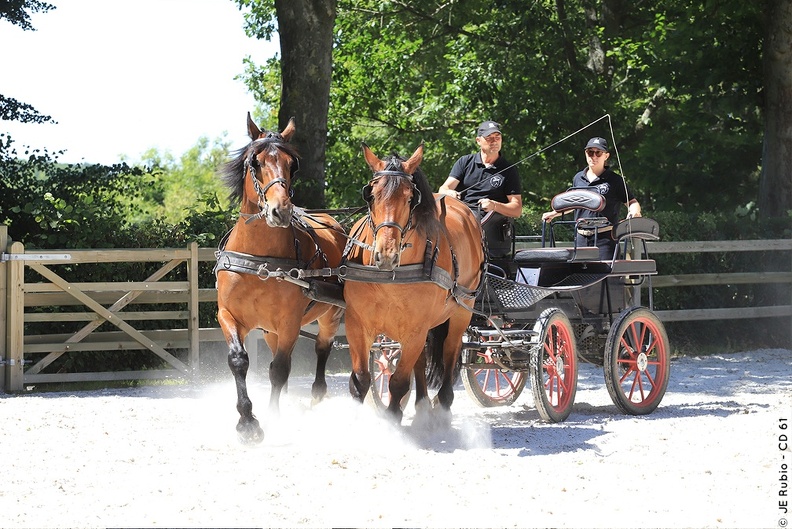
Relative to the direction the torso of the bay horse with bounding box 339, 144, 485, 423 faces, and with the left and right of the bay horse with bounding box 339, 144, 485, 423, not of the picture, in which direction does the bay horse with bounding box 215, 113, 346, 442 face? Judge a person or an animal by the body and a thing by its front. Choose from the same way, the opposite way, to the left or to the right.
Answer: the same way

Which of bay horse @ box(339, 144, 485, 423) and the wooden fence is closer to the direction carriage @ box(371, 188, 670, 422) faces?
the bay horse

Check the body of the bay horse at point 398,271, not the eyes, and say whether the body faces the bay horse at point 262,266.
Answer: no

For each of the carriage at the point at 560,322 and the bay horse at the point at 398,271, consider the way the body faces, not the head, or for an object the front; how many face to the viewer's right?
0

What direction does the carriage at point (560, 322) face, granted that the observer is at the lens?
facing the viewer and to the left of the viewer

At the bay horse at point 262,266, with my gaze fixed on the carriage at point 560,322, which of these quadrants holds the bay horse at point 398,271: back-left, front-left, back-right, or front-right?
front-right

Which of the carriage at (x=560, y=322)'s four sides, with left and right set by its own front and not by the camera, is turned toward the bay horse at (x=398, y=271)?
front

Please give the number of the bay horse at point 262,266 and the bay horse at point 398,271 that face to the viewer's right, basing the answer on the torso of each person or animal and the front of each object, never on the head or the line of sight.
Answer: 0

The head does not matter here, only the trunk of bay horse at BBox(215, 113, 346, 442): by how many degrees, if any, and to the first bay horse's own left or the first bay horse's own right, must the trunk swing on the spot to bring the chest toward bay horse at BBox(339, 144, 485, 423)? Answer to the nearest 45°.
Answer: approximately 135° to the first bay horse's own left

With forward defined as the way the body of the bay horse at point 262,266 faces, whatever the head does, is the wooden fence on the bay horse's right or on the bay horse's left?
on the bay horse's right

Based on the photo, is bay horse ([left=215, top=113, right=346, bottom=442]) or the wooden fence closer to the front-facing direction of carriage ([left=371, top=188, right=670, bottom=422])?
the bay horse

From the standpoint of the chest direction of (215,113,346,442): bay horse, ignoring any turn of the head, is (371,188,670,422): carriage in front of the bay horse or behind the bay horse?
behind

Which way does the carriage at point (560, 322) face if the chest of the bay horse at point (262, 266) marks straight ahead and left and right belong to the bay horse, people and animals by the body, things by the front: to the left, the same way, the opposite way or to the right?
the same way

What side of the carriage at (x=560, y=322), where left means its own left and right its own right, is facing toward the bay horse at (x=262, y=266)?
front

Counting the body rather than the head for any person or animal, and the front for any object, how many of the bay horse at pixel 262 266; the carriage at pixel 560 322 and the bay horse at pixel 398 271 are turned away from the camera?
0

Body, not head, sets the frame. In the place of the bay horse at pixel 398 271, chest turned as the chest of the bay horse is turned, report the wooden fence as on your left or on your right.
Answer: on your right

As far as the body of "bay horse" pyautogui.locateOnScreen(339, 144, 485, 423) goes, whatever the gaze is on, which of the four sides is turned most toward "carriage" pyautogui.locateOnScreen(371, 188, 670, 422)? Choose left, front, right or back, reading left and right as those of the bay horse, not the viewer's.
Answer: back
